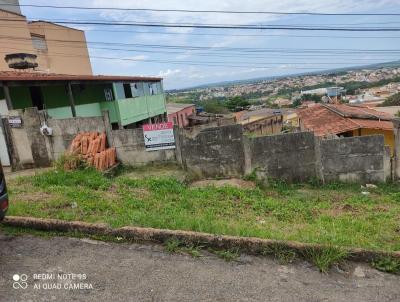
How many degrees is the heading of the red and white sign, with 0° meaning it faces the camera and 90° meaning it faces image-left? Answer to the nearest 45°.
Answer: approximately 0°

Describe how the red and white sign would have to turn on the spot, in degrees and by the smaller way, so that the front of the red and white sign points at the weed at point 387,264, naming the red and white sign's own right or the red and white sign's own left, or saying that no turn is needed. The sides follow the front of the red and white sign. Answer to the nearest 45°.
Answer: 0° — it already faces it

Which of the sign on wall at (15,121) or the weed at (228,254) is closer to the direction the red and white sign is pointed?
the weed

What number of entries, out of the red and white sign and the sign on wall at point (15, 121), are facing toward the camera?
2

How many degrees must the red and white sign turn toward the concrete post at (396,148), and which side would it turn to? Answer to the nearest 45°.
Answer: approximately 90° to its left

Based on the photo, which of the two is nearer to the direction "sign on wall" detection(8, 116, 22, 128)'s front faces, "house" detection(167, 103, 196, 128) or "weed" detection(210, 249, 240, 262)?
the weed

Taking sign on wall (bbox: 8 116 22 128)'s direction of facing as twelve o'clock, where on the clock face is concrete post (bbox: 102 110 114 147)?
The concrete post is roughly at 10 o'clock from the sign on wall.

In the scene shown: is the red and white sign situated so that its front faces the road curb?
yes
